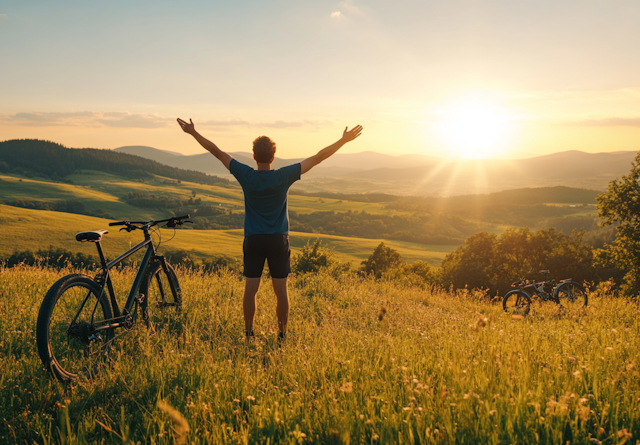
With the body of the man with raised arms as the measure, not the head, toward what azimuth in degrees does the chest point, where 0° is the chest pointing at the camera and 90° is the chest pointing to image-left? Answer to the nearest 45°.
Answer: approximately 180°

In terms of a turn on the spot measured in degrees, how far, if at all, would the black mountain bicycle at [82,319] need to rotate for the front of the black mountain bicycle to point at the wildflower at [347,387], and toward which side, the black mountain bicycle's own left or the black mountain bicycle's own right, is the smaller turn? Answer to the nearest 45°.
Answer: approximately 90° to the black mountain bicycle's own right

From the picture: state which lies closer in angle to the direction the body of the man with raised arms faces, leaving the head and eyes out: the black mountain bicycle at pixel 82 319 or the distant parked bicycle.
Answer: the distant parked bicycle

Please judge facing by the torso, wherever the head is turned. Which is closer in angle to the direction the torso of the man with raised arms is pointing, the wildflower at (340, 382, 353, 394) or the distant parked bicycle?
the distant parked bicycle

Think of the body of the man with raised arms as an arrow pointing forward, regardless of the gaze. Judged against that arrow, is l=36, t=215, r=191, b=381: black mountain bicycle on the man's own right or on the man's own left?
on the man's own left

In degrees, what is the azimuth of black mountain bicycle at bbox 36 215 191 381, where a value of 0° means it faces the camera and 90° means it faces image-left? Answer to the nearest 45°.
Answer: approximately 225°

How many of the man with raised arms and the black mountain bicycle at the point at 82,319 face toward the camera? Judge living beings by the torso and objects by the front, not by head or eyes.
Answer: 0

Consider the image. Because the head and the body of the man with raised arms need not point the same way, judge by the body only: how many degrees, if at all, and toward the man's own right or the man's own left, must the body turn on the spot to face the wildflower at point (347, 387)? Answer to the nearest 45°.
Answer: approximately 180°

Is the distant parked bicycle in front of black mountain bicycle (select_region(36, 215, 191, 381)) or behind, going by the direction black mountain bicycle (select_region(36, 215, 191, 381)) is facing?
in front

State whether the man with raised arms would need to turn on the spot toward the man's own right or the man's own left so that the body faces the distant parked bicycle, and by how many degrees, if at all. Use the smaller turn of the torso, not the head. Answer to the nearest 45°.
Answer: approximately 45° to the man's own right

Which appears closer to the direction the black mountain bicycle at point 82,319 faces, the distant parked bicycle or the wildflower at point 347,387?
the distant parked bicycle

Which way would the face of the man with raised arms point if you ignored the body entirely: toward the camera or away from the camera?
away from the camera
